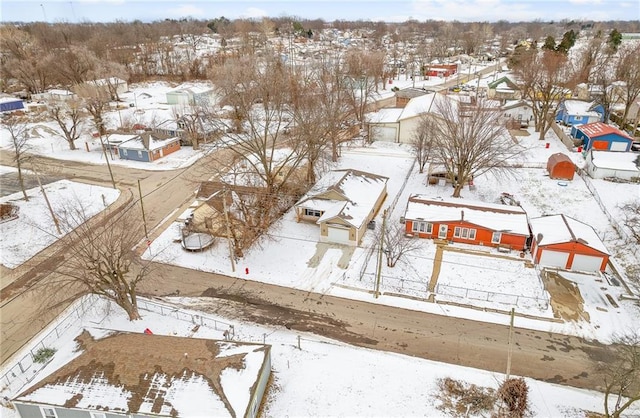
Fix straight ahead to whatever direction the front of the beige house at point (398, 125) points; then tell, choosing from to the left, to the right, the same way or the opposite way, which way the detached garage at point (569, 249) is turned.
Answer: the same way

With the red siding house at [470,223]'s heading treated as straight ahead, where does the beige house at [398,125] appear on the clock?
The beige house is roughly at 5 o'clock from the red siding house.

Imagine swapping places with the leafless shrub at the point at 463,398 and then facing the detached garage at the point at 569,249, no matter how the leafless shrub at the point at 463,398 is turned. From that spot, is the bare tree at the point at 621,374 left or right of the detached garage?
right

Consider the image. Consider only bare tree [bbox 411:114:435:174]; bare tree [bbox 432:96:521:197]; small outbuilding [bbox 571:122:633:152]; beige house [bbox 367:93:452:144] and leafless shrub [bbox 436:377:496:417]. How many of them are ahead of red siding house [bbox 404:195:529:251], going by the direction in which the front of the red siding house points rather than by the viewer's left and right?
1

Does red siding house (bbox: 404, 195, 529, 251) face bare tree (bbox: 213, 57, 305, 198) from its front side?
no

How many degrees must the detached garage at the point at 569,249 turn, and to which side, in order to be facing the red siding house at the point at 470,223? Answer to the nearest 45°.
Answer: approximately 90° to its right

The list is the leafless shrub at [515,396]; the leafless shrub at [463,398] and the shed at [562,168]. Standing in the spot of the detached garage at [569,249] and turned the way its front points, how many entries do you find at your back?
1

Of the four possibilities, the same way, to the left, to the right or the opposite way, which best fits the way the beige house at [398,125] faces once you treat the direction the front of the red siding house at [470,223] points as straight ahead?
the same way

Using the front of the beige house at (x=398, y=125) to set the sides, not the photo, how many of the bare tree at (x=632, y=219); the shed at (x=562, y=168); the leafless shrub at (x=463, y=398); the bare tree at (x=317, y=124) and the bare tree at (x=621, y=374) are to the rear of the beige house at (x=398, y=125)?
0

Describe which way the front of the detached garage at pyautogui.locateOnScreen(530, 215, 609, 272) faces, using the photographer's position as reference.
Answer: facing the viewer

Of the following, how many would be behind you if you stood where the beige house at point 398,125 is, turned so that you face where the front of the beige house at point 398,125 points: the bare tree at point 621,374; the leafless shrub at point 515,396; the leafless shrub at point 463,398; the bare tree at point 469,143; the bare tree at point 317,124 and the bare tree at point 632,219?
0

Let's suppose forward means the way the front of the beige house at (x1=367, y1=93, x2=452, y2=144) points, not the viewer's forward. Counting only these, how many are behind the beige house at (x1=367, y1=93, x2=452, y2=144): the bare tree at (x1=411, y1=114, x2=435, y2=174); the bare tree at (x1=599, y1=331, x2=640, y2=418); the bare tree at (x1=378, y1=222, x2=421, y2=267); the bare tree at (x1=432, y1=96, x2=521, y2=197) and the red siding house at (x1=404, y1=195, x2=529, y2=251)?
0

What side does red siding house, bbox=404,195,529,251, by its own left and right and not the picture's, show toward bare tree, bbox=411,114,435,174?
back

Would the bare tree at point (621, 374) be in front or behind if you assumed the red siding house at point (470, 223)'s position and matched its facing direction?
in front

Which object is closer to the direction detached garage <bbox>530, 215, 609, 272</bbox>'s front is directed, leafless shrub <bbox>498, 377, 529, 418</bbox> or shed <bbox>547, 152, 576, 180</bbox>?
the leafless shrub

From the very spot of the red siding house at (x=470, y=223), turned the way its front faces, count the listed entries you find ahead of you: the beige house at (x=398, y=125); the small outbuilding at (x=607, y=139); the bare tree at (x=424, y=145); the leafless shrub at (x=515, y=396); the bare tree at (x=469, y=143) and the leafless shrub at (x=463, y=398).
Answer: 2

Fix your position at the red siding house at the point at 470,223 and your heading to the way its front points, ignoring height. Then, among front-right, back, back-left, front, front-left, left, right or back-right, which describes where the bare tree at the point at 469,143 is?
back

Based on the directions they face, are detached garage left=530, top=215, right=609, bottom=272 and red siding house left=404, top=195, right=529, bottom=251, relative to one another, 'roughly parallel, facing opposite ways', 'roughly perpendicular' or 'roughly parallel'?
roughly parallel

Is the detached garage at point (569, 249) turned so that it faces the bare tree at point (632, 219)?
no

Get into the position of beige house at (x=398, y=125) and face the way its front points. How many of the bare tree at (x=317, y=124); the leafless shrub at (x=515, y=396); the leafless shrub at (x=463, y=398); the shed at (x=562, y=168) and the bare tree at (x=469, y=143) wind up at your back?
0

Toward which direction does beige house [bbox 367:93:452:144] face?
toward the camera
